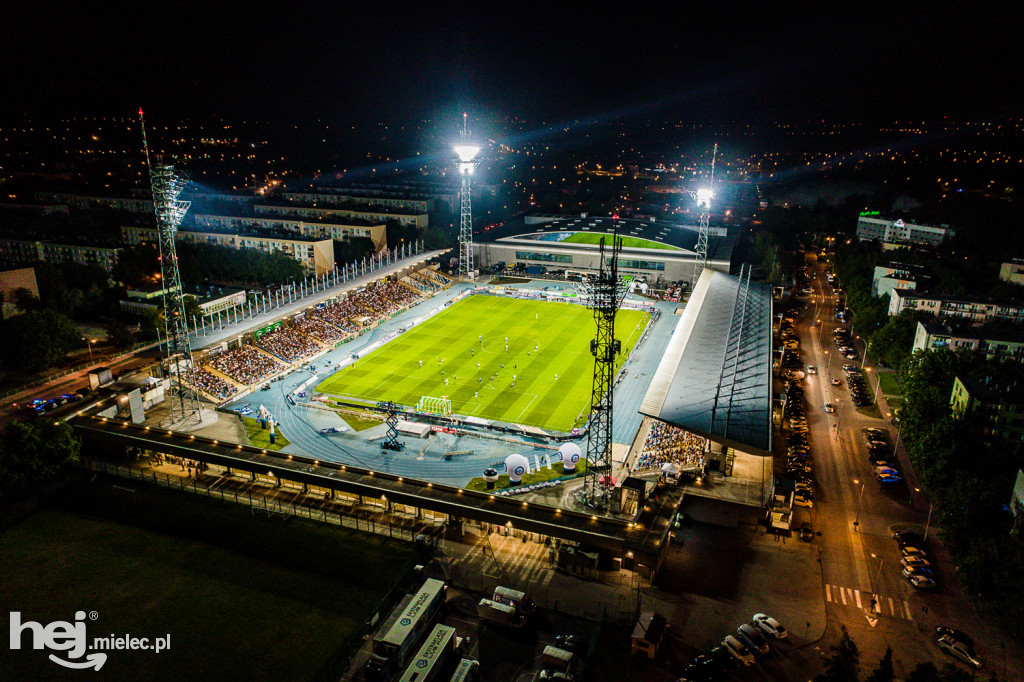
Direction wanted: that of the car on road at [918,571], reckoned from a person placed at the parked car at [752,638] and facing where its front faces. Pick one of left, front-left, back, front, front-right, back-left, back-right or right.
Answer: left

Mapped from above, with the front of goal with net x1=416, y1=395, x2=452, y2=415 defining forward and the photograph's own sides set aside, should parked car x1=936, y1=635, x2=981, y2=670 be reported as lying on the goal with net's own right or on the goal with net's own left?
on the goal with net's own right

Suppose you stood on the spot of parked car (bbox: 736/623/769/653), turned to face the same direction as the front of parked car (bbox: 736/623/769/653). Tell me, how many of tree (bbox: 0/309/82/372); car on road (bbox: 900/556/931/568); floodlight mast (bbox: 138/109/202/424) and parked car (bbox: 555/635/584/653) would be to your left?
1

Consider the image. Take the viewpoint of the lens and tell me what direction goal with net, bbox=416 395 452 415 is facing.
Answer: facing away from the viewer and to the right of the viewer

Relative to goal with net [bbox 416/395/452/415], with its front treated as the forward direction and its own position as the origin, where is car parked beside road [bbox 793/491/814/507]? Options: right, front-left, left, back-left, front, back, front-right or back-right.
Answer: right

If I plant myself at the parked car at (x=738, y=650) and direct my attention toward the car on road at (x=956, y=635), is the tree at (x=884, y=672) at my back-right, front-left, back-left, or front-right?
front-right

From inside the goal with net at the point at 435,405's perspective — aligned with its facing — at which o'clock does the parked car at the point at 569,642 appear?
The parked car is roughly at 4 o'clock from the goal with net.

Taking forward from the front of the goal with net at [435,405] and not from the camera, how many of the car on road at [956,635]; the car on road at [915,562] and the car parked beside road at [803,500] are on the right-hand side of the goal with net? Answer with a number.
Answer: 3

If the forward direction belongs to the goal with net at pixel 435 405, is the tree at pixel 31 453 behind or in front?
behind

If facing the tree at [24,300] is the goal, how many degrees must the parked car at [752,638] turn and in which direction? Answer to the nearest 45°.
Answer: approximately 135° to its right

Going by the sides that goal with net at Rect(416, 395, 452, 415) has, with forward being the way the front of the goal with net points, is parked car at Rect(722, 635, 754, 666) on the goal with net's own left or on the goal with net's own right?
on the goal with net's own right

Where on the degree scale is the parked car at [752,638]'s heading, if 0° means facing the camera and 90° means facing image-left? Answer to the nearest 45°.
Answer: approximately 315°

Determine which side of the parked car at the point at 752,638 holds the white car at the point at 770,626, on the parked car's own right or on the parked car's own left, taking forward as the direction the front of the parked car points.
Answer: on the parked car's own left

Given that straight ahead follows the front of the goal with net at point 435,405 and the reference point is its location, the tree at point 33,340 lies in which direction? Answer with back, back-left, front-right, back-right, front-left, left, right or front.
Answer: back-left

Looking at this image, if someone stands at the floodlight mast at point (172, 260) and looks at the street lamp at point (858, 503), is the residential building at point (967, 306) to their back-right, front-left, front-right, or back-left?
front-left

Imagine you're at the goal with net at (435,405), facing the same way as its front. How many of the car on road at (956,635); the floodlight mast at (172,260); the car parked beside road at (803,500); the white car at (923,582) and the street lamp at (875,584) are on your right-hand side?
4

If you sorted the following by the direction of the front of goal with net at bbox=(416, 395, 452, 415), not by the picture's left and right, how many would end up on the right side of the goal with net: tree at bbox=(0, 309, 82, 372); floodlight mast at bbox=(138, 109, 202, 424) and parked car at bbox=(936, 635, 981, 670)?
1

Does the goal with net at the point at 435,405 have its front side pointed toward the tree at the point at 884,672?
no
